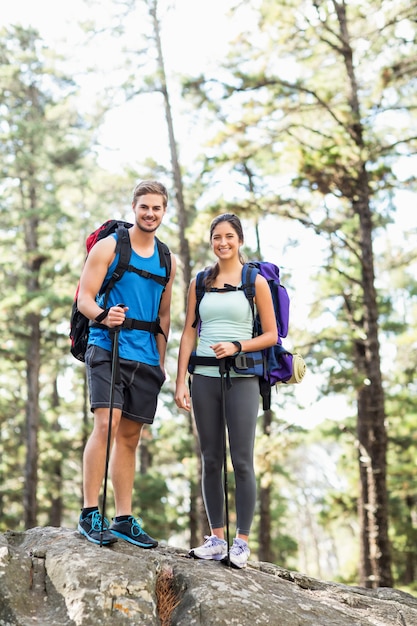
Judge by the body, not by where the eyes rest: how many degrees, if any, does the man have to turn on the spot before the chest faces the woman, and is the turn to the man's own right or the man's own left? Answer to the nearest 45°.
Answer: approximately 45° to the man's own left

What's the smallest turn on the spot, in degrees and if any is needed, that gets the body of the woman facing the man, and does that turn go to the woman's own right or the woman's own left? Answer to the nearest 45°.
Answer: approximately 90° to the woman's own right

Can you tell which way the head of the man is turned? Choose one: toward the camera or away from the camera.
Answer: toward the camera

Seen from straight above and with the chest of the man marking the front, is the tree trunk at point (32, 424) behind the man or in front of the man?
behind

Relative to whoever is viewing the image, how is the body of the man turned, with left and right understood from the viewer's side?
facing the viewer and to the right of the viewer

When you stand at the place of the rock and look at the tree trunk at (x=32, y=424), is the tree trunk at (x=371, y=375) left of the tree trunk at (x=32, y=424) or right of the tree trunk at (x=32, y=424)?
right

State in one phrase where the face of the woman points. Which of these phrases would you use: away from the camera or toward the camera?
toward the camera

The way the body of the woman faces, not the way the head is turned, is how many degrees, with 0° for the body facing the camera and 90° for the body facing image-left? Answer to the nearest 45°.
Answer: approximately 0°

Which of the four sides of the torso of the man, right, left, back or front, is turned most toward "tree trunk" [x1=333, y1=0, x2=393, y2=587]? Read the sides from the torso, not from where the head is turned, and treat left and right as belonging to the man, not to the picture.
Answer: left

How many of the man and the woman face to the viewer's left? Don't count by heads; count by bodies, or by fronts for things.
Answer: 0

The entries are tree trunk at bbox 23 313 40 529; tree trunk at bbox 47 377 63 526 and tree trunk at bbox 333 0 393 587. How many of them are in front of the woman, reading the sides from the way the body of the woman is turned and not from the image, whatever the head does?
0

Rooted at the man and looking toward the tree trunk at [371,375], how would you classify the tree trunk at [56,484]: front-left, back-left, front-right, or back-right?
front-left

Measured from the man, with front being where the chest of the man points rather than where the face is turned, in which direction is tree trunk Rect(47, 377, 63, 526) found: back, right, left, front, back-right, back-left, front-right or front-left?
back-left
